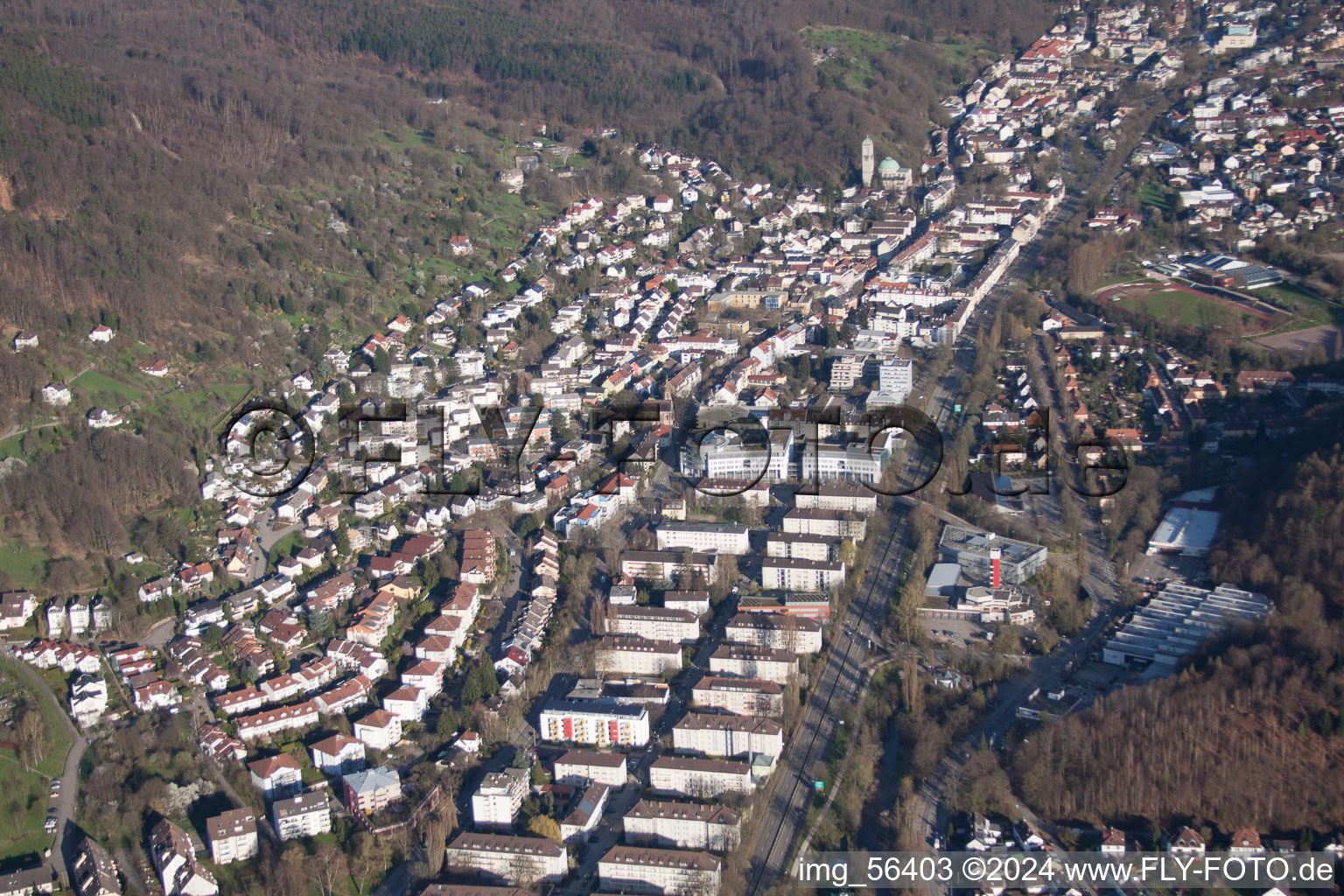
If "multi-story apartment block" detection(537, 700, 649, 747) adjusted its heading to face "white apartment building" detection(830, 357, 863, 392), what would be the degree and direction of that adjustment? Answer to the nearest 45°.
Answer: approximately 135° to its left

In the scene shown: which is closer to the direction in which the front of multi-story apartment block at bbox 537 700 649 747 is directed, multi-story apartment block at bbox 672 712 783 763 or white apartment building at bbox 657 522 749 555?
the multi-story apartment block

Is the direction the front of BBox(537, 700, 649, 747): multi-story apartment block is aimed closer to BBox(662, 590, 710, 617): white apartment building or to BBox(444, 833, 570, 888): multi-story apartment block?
the multi-story apartment block

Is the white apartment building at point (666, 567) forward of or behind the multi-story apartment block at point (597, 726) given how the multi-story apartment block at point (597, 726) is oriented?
behind

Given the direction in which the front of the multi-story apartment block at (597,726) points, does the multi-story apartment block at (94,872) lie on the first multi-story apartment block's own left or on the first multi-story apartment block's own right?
on the first multi-story apartment block's own right

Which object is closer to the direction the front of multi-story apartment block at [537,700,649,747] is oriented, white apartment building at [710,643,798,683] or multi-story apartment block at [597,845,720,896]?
the multi-story apartment block

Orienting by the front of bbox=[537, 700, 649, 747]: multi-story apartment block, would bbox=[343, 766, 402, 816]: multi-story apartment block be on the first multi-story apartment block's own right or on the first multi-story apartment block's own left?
on the first multi-story apartment block's own right

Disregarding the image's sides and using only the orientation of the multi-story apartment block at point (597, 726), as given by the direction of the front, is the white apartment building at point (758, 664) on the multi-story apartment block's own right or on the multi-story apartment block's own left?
on the multi-story apartment block's own left

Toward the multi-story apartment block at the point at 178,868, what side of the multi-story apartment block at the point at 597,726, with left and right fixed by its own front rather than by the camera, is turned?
right

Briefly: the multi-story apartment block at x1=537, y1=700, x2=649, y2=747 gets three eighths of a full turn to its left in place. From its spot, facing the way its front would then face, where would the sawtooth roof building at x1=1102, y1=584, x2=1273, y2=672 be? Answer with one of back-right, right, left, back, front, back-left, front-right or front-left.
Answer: front-right

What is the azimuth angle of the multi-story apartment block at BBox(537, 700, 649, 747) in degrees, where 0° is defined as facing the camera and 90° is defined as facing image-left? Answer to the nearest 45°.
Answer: approximately 0°

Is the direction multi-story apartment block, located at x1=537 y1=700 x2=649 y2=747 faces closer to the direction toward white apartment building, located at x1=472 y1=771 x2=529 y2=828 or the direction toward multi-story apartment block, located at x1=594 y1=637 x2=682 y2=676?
the white apartment building
